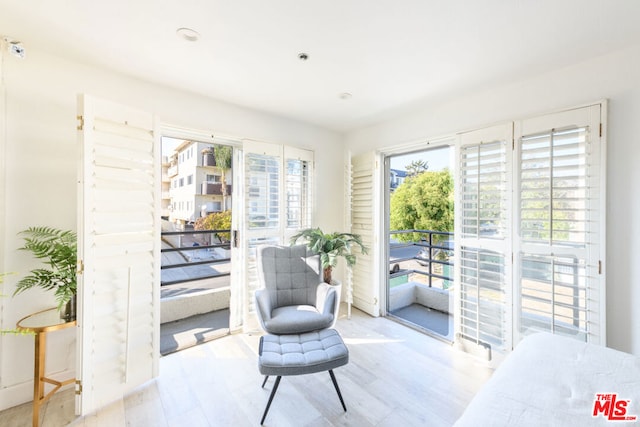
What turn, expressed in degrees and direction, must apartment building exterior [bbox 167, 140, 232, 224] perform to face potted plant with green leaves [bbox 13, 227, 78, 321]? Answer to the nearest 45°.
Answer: approximately 45° to its right

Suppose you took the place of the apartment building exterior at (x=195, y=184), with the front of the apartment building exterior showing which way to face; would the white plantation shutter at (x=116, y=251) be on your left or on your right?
on your right

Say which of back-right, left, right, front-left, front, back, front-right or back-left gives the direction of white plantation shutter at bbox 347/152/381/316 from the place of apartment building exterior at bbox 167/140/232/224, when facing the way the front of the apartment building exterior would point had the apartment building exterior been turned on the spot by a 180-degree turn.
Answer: back

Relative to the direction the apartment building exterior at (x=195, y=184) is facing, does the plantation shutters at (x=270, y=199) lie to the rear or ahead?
ahead

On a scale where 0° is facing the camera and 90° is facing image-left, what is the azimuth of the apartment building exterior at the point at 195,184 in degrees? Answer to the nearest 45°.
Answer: approximately 315°

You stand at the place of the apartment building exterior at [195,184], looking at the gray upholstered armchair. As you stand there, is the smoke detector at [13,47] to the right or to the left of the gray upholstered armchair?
right

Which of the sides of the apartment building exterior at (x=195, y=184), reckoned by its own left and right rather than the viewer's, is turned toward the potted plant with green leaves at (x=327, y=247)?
front
